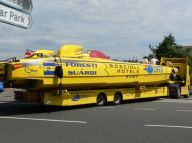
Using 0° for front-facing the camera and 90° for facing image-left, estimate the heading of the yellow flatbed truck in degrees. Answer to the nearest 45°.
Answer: approximately 225°
